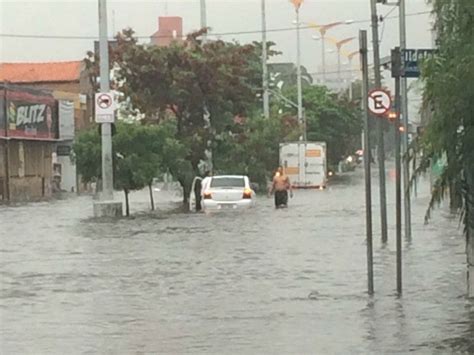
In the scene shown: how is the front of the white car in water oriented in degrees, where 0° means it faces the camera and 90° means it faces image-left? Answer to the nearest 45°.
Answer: approximately 180°

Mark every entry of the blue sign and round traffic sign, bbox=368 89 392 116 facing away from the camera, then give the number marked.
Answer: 0

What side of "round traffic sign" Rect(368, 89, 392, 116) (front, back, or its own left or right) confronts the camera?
front

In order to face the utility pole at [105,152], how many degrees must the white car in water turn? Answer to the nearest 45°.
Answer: approximately 135° to its left

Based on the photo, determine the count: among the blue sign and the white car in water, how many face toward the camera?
1

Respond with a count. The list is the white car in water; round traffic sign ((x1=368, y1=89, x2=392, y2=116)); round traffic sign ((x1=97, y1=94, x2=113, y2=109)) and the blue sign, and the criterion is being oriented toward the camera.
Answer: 3

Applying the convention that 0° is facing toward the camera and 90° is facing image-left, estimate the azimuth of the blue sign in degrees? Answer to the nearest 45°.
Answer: approximately 0°

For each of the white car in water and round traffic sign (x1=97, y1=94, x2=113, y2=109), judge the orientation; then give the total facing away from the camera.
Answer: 1

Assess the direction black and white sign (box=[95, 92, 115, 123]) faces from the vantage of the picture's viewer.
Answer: facing the viewer

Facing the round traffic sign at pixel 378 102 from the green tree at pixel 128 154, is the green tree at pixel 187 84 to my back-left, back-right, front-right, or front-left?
back-left
